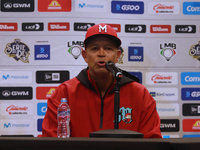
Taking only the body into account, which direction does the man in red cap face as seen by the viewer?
toward the camera

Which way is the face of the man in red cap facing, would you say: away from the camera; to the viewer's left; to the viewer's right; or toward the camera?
toward the camera

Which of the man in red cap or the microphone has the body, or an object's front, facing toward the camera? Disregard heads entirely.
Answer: the man in red cap

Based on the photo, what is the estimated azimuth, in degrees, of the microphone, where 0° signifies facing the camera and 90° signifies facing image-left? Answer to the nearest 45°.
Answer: approximately 135°

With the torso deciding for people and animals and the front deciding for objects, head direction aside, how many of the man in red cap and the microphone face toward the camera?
1
